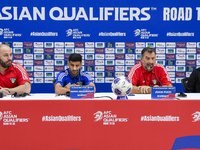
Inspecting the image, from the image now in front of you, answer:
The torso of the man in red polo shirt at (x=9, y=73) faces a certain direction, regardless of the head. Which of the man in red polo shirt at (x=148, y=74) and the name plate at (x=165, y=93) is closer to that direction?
the name plate

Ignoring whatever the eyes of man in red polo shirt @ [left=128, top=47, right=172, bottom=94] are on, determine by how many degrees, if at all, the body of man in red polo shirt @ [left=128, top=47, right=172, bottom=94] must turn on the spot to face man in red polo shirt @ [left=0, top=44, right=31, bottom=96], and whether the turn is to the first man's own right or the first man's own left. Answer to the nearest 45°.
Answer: approximately 45° to the first man's own right

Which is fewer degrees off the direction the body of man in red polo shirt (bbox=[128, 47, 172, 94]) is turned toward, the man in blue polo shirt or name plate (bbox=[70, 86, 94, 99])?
the name plate

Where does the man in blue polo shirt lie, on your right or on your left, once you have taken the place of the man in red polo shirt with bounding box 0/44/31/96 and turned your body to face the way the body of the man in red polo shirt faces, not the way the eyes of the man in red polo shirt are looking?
on your left

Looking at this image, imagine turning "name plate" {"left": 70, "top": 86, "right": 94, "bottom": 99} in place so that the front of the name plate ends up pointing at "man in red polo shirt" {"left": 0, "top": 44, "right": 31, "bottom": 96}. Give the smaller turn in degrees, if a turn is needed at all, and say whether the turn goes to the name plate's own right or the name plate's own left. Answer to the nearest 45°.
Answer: approximately 135° to the name plate's own right

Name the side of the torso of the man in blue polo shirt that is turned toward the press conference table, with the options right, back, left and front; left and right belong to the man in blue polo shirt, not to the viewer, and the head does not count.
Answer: front

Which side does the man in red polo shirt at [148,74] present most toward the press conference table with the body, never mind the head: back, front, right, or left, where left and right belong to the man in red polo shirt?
front

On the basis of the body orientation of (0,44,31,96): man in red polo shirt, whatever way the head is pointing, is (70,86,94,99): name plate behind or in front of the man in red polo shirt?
in front

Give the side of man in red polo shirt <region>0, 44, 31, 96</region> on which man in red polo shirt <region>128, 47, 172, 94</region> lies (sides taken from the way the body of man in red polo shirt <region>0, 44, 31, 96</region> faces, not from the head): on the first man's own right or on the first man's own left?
on the first man's own left
